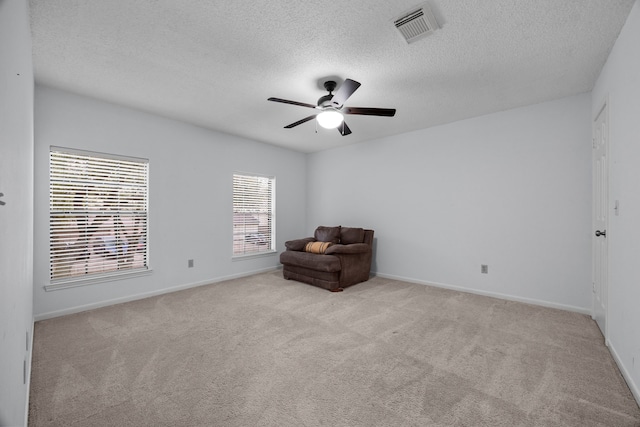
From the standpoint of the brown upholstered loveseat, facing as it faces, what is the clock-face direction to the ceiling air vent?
The ceiling air vent is roughly at 10 o'clock from the brown upholstered loveseat.

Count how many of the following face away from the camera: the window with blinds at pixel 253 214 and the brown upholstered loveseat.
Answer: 0

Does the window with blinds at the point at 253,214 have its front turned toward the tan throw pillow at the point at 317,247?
yes

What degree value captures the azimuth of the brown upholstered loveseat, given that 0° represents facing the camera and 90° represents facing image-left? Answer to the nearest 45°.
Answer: approximately 45°

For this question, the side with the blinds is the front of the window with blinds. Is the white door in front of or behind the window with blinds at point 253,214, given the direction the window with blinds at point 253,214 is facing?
in front

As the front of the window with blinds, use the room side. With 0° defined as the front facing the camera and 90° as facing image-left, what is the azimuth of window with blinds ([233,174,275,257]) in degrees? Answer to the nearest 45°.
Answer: approximately 315°

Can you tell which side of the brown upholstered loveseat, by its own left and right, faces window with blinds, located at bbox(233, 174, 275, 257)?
right

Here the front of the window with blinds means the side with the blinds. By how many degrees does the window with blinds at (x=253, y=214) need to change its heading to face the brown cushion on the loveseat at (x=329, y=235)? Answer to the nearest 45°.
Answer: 0° — it already faces it

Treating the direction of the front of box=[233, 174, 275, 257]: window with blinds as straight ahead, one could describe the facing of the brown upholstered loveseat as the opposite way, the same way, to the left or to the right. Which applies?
to the right

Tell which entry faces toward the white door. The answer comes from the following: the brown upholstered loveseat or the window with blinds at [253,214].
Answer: the window with blinds

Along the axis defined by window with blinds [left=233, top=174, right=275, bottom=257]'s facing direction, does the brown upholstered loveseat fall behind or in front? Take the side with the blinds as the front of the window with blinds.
in front
